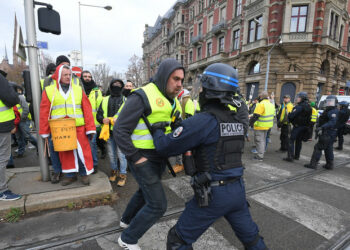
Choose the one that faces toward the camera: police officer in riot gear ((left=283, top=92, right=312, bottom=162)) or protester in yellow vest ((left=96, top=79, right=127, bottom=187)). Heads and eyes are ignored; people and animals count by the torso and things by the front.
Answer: the protester in yellow vest

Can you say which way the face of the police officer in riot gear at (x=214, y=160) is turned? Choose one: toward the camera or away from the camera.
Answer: away from the camera

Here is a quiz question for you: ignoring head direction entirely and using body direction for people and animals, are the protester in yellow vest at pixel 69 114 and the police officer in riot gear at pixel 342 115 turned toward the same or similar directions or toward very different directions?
very different directions

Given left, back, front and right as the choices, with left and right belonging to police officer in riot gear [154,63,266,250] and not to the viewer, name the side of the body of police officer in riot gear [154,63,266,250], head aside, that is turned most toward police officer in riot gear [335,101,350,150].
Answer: right

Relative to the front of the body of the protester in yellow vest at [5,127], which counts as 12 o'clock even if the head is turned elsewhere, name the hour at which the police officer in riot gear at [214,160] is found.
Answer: The police officer in riot gear is roughly at 2 o'clock from the protester in yellow vest.

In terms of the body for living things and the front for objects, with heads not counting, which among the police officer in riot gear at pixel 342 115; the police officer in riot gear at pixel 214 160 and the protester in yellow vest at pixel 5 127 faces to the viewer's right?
the protester in yellow vest

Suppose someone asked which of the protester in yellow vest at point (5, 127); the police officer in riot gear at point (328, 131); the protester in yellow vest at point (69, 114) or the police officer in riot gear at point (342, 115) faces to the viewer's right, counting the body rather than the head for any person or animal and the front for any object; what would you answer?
the protester in yellow vest at point (5, 127)

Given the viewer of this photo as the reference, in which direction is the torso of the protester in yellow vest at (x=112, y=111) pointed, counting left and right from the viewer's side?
facing the viewer

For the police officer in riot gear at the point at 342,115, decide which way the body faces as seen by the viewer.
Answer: to the viewer's left

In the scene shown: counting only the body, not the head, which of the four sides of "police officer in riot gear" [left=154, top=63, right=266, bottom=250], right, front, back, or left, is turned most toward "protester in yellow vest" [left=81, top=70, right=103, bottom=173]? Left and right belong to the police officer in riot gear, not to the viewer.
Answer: front

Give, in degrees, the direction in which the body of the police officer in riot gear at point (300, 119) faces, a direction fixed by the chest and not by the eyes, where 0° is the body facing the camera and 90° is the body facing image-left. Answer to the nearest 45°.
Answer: approximately 90°

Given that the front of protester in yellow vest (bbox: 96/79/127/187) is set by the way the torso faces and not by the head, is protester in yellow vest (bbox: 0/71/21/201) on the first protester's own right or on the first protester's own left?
on the first protester's own right

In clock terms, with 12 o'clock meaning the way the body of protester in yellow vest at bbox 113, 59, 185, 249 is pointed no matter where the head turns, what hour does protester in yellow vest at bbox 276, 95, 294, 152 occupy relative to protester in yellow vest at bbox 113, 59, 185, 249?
protester in yellow vest at bbox 276, 95, 294, 152 is roughly at 9 o'clock from protester in yellow vest at bbox 113, 59, 185, 249.

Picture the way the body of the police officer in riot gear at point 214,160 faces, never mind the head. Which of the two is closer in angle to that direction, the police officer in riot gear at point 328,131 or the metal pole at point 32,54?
the metal pole

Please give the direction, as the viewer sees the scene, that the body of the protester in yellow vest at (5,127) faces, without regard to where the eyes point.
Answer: to the viewer's right

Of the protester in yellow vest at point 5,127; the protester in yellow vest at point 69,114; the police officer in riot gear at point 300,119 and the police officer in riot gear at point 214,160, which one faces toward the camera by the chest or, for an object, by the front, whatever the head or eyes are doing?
the protester in yellow vest at point 69,114

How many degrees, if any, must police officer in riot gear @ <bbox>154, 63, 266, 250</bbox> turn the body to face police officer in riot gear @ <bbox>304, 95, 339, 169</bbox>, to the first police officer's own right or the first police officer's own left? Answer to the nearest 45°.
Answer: approximately 90° to the first police officer's own right
